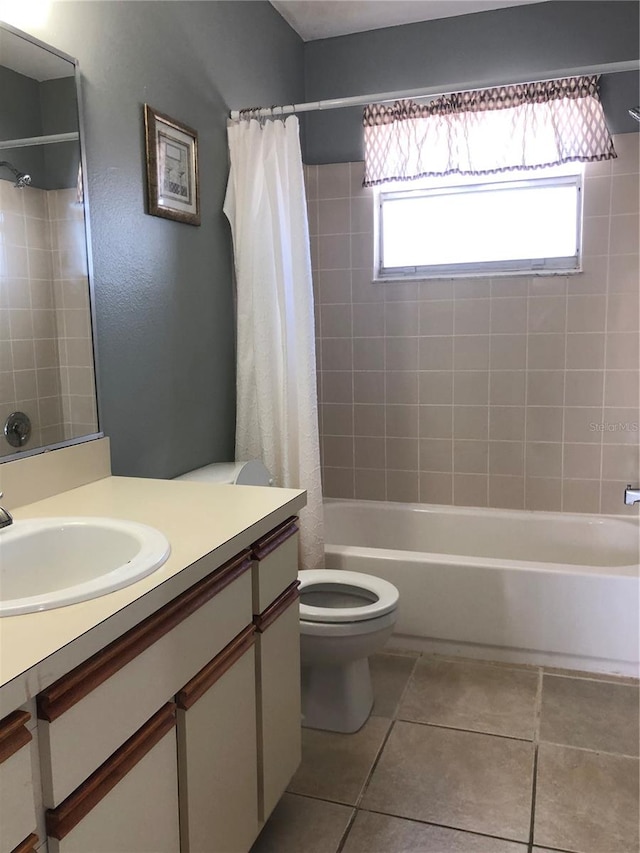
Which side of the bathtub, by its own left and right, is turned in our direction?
front

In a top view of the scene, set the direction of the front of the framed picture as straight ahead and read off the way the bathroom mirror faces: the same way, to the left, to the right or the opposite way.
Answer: the same way

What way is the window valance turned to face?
toward the camera

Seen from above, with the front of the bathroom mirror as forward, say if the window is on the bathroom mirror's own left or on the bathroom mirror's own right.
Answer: on the bathroom mirror's own left

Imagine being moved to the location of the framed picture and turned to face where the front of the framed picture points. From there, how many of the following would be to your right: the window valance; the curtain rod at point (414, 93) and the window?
0

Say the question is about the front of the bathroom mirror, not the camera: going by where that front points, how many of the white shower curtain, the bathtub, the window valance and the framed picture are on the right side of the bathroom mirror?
0

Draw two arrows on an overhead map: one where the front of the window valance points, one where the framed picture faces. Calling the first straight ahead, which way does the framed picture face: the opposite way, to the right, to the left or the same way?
to the left

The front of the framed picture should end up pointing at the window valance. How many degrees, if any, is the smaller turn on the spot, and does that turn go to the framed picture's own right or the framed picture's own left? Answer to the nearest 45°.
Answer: approximately 90° to the framed picture's own left

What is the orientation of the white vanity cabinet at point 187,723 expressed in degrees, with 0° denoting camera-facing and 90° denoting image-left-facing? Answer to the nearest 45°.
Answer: approximately 315°

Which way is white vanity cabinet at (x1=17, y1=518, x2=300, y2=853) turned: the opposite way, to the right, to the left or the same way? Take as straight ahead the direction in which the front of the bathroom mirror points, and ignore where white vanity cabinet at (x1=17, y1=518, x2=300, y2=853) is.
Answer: the same way

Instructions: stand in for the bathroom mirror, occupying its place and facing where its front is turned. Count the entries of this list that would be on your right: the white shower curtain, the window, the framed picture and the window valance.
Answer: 0

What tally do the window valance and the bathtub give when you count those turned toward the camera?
2

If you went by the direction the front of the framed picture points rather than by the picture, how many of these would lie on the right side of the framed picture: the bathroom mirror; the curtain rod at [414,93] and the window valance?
1

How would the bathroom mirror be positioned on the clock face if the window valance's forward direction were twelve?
The bathroom mirror is roughly at 1 o'clock from the window valance.

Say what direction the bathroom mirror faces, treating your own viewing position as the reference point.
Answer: facing the viewer and to the right of the viewer
